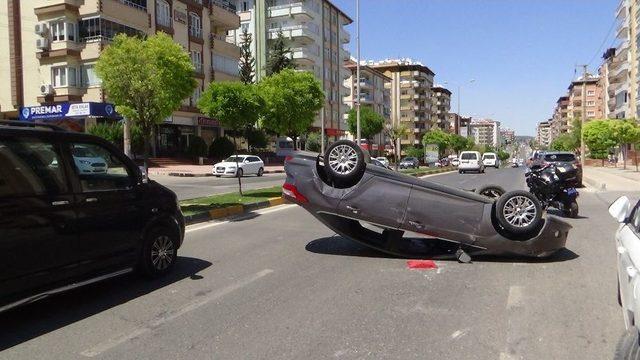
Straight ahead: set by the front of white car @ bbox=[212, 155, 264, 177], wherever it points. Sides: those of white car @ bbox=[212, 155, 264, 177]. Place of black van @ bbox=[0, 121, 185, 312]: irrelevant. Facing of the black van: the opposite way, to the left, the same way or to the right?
the opposite way

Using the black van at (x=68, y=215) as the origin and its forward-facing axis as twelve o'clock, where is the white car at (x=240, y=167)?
The white car is roughly at 11 o'clock from the black van.

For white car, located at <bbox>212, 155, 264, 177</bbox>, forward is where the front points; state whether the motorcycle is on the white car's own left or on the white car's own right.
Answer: on the white car's own left

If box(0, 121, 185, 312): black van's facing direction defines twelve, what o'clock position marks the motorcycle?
The motorcycle is roughly at 1 o'clock from the black van.

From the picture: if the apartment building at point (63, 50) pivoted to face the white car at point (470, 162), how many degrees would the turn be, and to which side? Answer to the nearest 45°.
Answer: approximately 45° to its left

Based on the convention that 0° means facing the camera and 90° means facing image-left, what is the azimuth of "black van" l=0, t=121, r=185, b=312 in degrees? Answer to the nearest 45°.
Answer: approximately 225°

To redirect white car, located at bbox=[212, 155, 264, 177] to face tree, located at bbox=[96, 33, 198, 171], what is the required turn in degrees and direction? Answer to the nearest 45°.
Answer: approximately 45° to its left

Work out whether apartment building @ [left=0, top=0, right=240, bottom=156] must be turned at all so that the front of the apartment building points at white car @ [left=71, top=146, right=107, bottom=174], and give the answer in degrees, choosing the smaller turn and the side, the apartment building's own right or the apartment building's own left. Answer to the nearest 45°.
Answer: approximately 45° to the apartment building's own right

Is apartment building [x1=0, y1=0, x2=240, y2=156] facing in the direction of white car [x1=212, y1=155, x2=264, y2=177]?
yes
